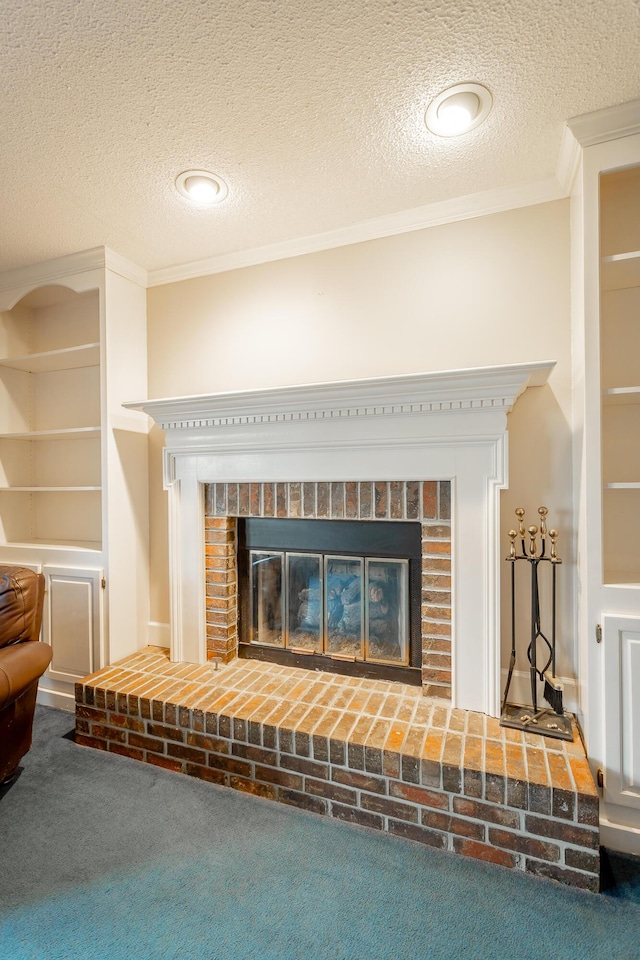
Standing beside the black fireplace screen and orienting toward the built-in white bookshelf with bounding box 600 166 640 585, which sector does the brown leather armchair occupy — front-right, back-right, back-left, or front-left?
back-right

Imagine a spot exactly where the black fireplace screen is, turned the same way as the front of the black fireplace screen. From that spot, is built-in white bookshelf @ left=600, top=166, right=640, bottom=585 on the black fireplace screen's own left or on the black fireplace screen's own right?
on the black fireplace screen's own left

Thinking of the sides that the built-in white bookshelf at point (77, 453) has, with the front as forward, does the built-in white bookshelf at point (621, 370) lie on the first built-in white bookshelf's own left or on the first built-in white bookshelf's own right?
on the first built-in white bookshelf's own left

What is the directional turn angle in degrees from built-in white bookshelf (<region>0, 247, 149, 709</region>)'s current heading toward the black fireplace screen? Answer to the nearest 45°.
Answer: approximately 90° to its left

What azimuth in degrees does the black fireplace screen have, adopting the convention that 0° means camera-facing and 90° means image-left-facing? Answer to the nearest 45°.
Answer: approximately 45°
